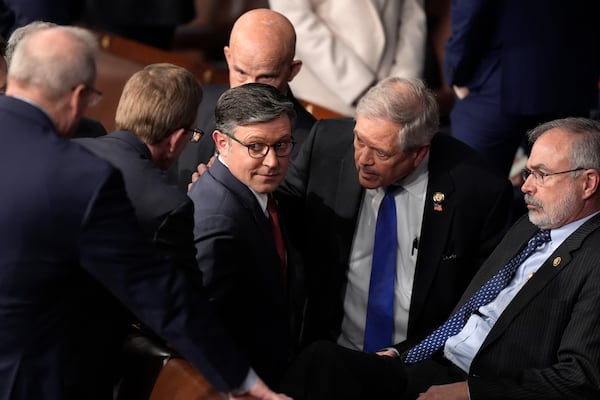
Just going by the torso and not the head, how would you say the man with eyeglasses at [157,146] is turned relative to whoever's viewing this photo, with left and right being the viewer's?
facing away from the viewer and to the right of the viewer

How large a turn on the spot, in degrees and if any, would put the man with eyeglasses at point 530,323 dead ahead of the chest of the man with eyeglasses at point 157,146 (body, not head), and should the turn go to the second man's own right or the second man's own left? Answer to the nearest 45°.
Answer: approximately 45° to the second man's own right

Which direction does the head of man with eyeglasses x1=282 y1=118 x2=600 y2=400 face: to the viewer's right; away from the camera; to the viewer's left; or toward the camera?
to the viewer's left

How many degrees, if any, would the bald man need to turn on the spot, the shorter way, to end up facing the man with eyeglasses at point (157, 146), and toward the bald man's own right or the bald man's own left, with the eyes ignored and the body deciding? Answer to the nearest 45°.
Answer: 0° — they already face them

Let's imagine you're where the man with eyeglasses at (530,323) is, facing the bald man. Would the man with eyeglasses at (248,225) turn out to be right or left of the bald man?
left

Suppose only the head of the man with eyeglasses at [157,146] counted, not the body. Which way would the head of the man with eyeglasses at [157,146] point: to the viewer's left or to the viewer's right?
to the viewer's right

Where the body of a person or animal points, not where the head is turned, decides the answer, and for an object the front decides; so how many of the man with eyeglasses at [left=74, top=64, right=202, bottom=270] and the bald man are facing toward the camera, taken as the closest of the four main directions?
1

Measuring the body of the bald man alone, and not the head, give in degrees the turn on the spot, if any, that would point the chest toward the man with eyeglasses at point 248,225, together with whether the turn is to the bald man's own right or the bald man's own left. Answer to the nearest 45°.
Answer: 0° — they already face them
